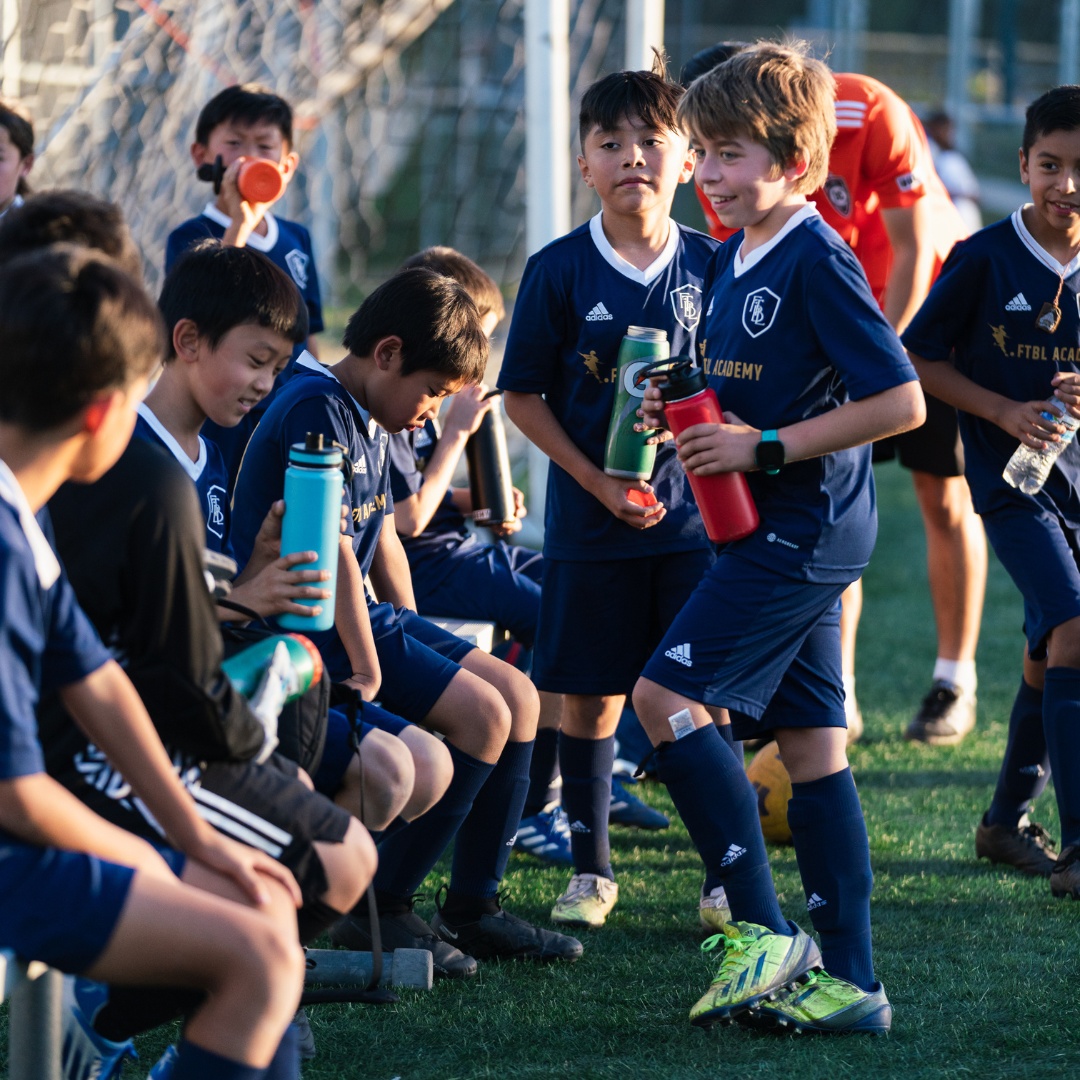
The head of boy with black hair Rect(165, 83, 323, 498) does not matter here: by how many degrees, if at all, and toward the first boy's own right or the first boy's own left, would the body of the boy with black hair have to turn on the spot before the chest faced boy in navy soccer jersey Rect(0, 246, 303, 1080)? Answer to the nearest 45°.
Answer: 0° — they already face them

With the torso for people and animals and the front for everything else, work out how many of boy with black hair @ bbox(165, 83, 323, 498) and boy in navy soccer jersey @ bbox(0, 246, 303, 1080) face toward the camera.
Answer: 1

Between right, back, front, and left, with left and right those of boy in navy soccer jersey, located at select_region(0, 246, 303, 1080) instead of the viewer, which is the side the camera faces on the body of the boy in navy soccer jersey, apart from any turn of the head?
right

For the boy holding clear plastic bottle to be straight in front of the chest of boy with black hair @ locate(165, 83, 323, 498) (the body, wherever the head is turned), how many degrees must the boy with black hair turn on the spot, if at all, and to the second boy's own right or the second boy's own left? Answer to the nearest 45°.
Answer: approximately 45° to the second boy's own left

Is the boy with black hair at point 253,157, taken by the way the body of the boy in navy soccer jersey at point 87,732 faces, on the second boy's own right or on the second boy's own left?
on the second boy's own left

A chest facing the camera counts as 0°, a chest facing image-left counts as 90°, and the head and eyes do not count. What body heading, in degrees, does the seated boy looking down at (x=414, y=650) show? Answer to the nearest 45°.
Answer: approximately 315°

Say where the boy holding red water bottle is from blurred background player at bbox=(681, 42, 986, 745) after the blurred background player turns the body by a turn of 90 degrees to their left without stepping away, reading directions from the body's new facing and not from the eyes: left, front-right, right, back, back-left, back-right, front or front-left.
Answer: front-right

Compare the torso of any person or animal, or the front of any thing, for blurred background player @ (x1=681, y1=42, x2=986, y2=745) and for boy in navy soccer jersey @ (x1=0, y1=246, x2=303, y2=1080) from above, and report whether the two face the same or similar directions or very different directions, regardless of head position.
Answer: very different directions

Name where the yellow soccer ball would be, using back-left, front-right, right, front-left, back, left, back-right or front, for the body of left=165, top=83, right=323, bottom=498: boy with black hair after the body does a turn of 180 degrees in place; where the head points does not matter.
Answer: back-right

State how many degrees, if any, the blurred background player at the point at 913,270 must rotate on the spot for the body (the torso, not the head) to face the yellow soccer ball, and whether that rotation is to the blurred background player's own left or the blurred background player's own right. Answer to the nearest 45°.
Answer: approximately 45° to the blurred background player's own left
